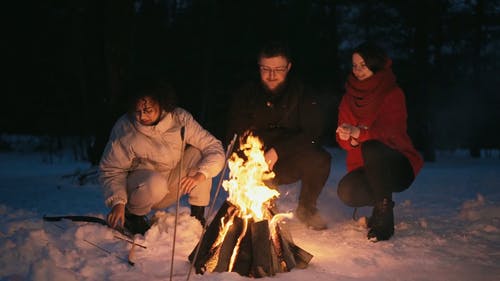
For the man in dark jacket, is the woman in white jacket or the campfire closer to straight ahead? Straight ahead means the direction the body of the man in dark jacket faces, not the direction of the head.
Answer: the campfire

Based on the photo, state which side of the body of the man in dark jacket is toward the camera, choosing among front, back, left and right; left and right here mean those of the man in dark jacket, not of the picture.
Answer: front

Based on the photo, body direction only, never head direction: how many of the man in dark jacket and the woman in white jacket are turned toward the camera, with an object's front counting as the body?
2

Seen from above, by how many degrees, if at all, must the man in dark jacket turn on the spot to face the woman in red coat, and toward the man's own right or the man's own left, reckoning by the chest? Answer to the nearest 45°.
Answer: approximately 45° to the man's own left

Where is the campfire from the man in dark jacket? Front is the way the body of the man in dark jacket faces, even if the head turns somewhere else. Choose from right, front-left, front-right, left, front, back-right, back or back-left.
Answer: front

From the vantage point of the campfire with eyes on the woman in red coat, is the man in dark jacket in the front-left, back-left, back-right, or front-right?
front-left

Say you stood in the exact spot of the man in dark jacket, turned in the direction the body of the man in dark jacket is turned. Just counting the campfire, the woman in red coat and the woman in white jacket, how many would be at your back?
0

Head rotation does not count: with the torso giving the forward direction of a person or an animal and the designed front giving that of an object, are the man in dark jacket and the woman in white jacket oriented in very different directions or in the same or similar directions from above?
same or similar directions

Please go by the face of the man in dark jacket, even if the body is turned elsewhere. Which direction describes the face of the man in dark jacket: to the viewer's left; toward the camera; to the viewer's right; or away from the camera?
toward the camera

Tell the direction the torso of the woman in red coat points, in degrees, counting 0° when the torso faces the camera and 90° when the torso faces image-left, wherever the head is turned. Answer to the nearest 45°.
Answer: approximately 45°

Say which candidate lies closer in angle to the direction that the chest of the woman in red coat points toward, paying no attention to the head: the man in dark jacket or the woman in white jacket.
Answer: the woman in white jacket

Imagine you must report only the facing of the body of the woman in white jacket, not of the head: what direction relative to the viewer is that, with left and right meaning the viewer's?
facing the viewer

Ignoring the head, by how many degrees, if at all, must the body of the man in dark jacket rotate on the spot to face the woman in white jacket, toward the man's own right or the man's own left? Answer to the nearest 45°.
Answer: approximately 45° to the man's own right

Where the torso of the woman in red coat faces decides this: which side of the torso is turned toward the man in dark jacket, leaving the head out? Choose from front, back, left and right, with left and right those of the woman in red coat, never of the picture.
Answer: right

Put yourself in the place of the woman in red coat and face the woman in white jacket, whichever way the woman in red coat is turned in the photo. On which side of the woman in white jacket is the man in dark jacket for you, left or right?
right

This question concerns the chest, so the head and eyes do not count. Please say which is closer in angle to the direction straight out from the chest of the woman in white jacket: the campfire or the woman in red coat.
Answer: the campfire

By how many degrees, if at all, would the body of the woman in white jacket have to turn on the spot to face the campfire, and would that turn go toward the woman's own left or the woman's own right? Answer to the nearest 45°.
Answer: approximately 45° to the woman's own left

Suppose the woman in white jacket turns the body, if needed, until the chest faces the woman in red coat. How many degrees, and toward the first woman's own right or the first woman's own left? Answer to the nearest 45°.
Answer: approximately 90° to the first woman's own left

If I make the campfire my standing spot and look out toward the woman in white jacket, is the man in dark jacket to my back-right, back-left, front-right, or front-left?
front-right
